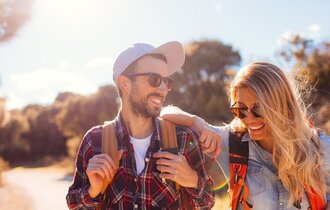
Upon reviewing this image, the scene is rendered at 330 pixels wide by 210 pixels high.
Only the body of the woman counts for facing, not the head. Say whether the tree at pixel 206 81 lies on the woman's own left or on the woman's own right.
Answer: on the woman's own right

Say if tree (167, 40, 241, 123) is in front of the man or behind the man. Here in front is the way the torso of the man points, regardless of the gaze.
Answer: behind

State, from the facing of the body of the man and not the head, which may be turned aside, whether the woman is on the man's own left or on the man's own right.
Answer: on the man's own left

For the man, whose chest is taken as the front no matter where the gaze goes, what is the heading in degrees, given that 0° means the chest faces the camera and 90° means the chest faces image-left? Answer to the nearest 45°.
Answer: approximately 0°

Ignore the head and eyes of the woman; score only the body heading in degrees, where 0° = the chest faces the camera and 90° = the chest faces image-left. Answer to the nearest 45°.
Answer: approximately 45°

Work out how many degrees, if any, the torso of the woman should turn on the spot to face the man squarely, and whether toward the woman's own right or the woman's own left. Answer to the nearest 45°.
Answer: approximately 45° to the woman's own right
